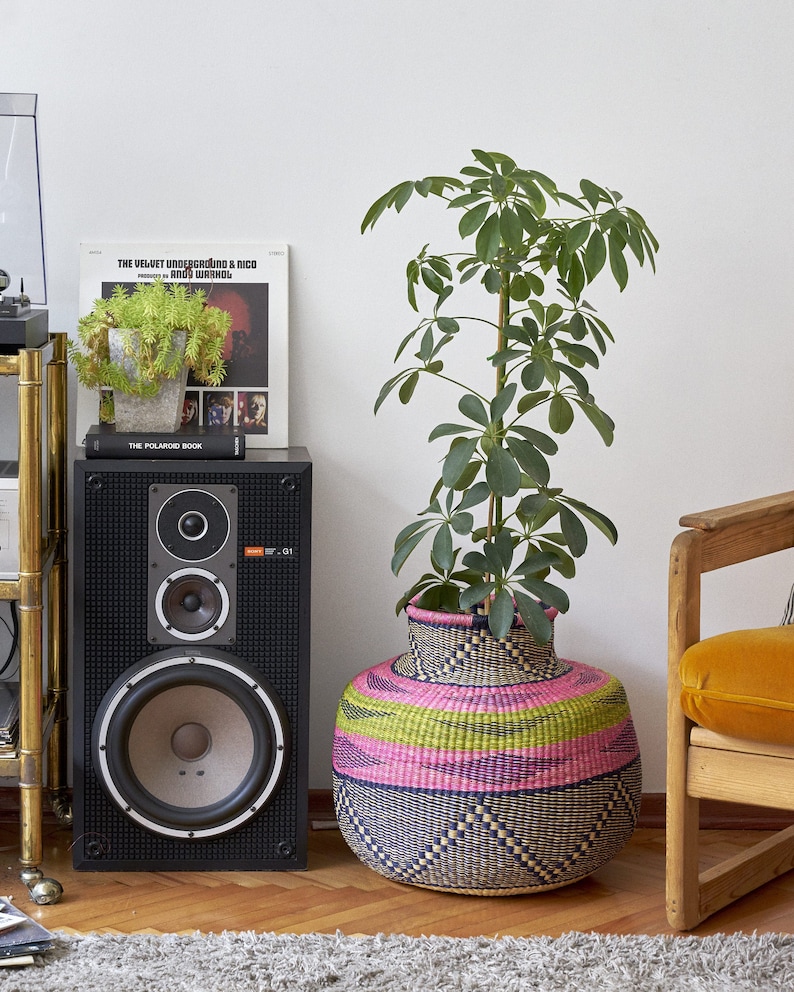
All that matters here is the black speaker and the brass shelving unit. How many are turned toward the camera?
2

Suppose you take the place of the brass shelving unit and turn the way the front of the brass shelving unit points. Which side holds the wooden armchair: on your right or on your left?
on your left

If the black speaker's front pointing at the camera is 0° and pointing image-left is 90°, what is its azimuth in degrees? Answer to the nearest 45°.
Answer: approximately 0°

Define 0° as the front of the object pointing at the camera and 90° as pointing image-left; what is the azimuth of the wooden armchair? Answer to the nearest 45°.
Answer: approximately 45°

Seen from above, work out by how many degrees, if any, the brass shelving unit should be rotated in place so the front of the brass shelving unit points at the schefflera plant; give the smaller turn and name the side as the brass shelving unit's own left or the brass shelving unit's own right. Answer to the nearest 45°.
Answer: approximately 90° to the brass shelving unit's own left

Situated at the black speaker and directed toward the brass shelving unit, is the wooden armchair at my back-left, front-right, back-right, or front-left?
back-left

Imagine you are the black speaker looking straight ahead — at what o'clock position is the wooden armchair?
The wooden armchair is roughly at 10 o'clock from the black speaker.
